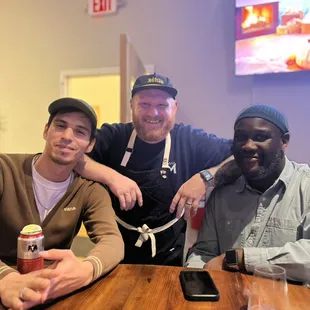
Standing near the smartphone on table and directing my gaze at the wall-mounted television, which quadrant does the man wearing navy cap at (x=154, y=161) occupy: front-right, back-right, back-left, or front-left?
front-left

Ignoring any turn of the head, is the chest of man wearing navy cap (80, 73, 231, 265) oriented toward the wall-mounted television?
no

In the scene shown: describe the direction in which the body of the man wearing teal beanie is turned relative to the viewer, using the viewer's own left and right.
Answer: facing the viewer and to the left of the viewer

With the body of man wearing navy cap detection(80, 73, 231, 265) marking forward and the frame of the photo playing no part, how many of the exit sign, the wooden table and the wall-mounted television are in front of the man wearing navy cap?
1

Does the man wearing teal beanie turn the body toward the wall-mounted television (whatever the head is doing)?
no

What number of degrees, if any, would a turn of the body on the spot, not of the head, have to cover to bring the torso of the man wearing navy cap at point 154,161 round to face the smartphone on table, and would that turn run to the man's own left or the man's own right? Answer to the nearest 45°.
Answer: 0° — they already face it

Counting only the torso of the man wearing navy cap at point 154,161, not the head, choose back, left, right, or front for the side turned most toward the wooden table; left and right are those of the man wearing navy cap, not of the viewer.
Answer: front

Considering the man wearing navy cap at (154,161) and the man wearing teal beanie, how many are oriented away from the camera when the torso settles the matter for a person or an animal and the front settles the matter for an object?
0

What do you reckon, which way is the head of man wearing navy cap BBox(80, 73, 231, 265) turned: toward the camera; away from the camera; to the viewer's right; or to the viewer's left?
toward the camera

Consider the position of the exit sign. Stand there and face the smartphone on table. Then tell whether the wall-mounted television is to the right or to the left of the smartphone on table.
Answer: left

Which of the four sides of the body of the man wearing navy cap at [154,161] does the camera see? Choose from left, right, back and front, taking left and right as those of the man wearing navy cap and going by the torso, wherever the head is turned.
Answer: front

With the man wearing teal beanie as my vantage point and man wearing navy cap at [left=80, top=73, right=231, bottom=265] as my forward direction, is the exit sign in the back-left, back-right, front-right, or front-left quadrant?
front-right
